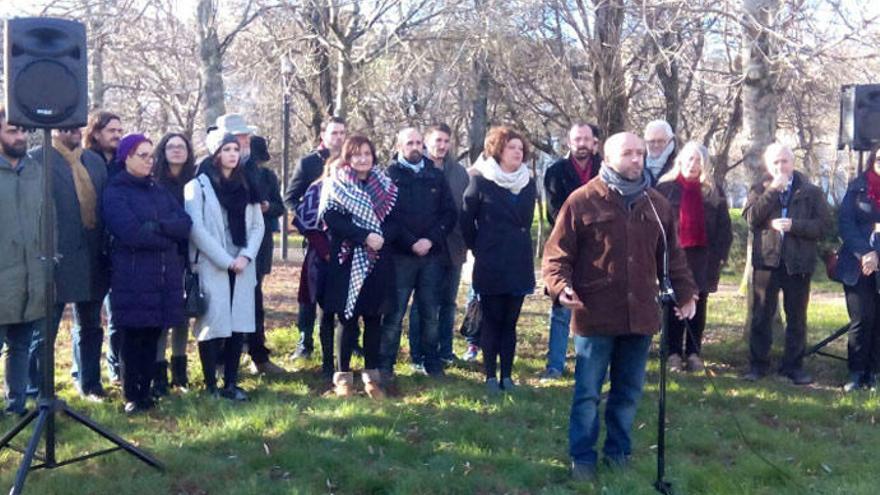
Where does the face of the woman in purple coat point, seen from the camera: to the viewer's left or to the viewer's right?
to the viewer's right

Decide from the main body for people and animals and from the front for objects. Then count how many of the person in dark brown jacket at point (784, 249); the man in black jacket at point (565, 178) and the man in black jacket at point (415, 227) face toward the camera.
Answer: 3

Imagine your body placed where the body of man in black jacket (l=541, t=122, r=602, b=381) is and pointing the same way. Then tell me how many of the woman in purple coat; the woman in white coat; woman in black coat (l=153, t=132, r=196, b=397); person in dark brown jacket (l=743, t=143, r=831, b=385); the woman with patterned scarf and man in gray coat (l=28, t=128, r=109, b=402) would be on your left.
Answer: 1

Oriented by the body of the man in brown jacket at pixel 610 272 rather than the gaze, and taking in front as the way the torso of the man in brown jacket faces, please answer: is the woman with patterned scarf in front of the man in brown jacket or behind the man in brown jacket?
behind

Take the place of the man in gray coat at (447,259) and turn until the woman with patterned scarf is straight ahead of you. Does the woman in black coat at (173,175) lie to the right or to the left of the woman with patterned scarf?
right

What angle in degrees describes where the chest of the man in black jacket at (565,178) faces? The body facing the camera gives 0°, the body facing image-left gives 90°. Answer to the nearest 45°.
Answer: approximately 0°

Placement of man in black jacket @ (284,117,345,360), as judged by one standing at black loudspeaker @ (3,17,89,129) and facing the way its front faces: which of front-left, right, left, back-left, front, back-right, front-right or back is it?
back-left

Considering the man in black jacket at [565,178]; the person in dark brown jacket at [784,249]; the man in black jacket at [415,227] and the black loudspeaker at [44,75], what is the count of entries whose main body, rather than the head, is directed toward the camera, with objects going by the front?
4

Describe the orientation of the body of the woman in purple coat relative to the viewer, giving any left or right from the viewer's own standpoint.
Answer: facing the viewer and to the right of the viewer

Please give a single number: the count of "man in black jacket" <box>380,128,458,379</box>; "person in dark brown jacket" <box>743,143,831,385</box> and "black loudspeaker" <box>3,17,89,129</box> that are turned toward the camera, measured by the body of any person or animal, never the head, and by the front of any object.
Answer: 3

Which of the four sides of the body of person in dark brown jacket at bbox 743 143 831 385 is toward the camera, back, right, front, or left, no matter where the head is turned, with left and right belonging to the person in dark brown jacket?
front

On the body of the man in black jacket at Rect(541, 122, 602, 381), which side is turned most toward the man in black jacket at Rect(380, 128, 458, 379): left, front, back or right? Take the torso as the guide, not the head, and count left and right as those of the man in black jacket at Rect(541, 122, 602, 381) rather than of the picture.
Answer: right

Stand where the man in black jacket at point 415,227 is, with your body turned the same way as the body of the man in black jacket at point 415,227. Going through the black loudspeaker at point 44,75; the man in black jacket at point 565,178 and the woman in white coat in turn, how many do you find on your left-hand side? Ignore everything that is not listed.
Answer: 1

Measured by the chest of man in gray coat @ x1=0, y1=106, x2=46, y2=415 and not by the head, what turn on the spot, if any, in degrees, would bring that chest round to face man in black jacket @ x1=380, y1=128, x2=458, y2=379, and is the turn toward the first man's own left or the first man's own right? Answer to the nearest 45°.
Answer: approximately 45° to the first man's own left
